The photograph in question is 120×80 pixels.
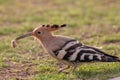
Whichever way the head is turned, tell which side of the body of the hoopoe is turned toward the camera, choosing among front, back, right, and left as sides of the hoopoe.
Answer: left
